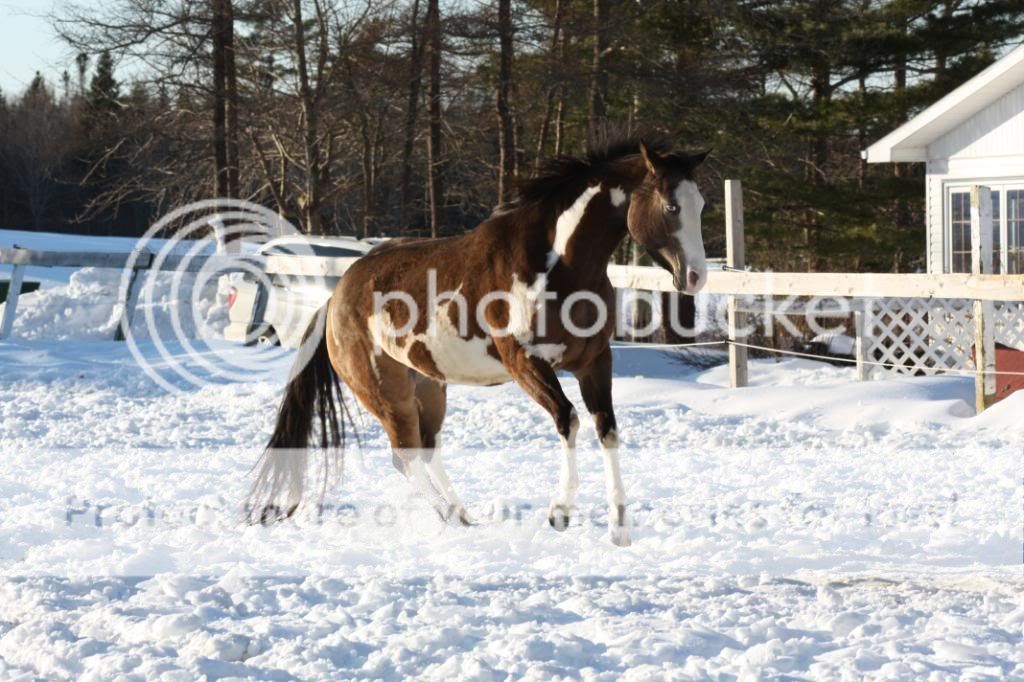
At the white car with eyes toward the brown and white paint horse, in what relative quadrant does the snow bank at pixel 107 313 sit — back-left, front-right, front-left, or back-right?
back-right

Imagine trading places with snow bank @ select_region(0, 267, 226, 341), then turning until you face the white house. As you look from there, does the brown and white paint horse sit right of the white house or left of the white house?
right

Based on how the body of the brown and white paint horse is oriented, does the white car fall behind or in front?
behind

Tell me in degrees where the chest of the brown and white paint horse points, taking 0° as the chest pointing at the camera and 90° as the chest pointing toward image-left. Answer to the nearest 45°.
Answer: approximately 315°

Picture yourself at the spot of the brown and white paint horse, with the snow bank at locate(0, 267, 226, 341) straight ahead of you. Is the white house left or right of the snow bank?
right

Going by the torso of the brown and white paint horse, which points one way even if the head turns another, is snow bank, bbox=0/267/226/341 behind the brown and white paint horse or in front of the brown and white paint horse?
behind

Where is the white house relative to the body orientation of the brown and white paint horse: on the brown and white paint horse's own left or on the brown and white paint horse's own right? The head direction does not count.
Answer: on the brown and white paint horse's own left
